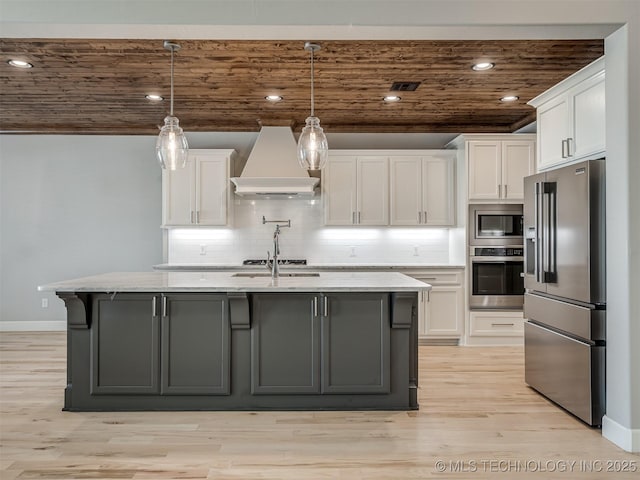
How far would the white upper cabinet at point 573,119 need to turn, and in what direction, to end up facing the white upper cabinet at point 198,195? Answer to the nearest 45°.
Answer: approximately 45° to its right

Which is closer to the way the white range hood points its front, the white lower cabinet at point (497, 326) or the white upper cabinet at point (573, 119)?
the white upper cabinet

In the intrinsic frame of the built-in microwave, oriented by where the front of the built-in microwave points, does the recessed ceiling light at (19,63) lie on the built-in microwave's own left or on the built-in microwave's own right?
on the built-in microwave's own right

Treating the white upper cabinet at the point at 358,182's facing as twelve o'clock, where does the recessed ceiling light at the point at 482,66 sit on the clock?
The recessed ceiling light is roughly at 11 o'clock from the white upper cabinet.

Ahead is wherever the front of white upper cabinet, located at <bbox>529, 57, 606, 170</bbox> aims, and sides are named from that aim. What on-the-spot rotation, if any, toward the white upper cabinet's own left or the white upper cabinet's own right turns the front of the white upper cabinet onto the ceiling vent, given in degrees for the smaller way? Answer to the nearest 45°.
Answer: approximately 45° to the white upper cabinet's own right
